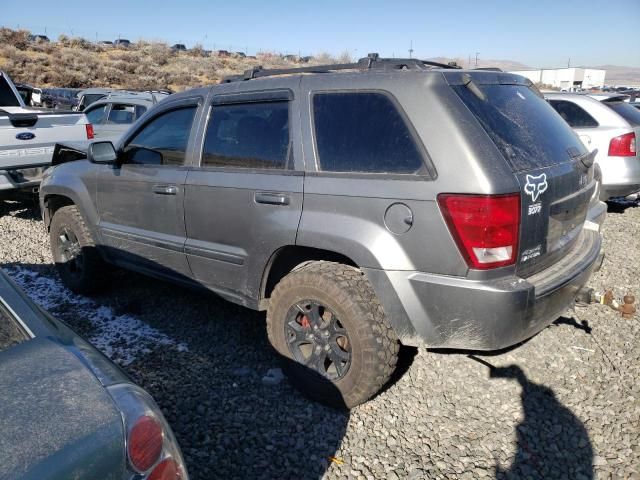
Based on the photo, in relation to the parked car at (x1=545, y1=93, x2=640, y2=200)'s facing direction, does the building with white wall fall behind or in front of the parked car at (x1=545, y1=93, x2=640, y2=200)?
in front

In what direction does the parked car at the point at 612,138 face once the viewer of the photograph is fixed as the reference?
facing away from the viewer and to the left of the viewer

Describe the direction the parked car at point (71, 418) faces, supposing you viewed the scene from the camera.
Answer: facing away from the viewer and to the left of the viewer

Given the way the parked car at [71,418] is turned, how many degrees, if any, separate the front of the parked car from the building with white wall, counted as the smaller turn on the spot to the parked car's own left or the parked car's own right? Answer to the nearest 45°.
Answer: approximately 90° to the parked car's own right

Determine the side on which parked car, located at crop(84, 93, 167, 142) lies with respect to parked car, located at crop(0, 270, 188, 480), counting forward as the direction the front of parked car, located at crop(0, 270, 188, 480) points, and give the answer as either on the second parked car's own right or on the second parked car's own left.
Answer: on the second parked car's own right

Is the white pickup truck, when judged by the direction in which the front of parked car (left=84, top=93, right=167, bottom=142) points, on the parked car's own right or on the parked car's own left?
on the parked car's own left

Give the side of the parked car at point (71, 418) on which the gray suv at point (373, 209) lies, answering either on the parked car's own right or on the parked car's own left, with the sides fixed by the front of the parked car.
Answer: on the parked car's own right

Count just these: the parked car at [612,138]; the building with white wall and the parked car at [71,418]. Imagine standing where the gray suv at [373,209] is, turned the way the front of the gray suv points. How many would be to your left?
1

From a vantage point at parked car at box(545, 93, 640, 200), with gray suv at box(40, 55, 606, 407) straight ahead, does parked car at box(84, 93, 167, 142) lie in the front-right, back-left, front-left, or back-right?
front-right

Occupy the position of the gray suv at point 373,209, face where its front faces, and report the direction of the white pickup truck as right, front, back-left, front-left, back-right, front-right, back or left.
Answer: front

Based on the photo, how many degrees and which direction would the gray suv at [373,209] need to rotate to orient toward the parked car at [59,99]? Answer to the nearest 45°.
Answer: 0° — it already faces it

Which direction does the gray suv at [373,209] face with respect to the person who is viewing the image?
facing away from the viewer and to the left of the viewer

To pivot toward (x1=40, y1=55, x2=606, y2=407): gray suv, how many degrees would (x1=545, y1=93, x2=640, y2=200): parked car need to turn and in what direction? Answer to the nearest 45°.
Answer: approximately 135° to its left

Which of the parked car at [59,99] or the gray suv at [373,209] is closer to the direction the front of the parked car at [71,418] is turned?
the parked car
